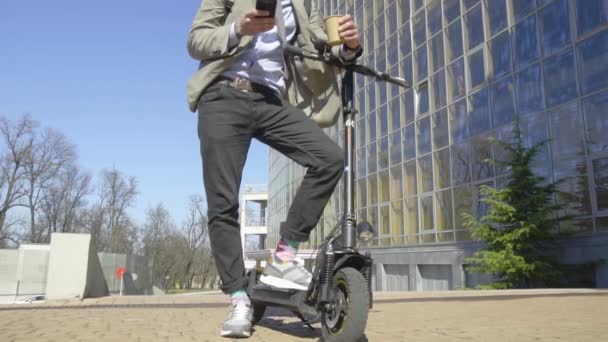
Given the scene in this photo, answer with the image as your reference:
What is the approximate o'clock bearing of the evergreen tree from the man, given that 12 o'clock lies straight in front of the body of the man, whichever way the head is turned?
The evergreen tree is roughly at 7 o'clock from the man.

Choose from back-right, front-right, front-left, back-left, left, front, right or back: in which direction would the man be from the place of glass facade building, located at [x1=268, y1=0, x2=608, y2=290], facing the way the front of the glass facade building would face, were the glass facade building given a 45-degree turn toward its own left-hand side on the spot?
front

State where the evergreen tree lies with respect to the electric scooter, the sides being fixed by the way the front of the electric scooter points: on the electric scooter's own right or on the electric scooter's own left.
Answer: on the electric scooter's own left

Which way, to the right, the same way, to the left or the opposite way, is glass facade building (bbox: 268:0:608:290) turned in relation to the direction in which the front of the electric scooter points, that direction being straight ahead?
to the right
